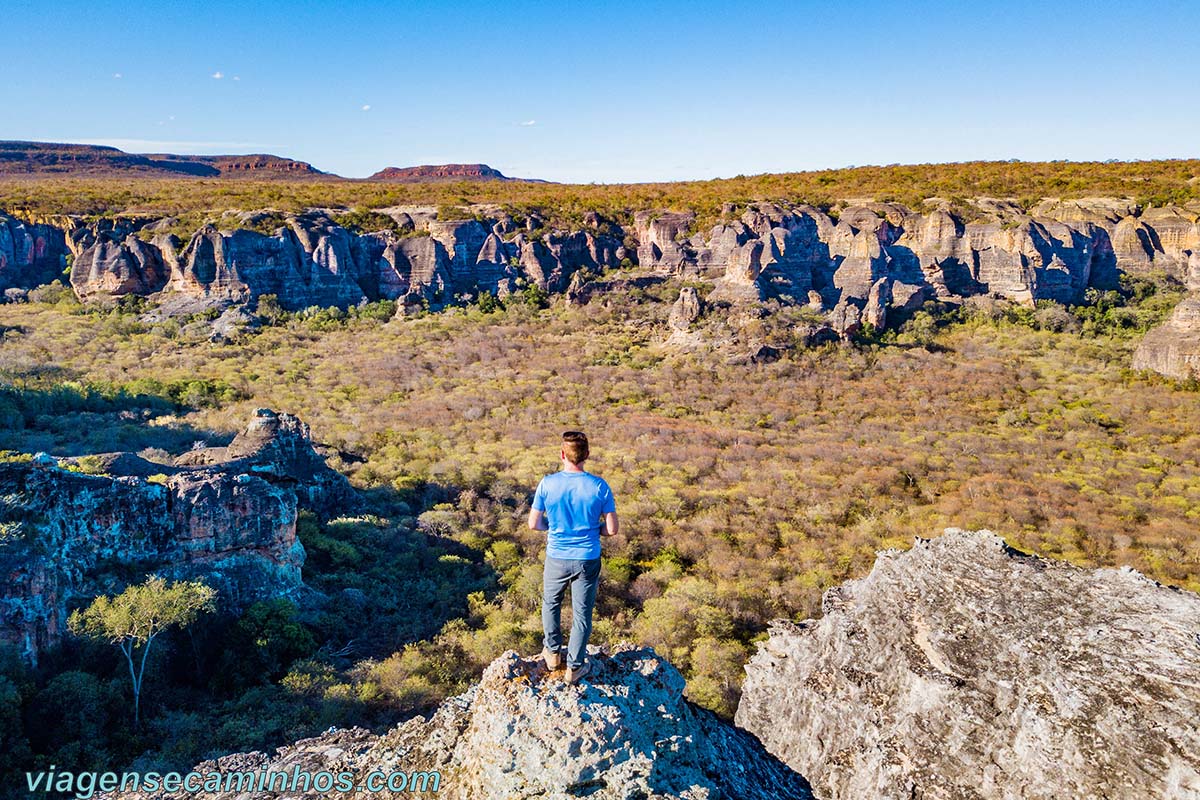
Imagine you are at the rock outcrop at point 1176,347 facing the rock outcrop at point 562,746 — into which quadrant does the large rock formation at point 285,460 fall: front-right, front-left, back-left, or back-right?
front-right

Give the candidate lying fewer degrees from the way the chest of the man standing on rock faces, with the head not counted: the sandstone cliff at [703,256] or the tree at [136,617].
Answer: the sandstone cliff

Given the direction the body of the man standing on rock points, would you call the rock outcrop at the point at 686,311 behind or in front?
in front

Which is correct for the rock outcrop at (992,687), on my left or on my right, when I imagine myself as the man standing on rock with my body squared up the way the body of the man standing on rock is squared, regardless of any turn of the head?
on my right

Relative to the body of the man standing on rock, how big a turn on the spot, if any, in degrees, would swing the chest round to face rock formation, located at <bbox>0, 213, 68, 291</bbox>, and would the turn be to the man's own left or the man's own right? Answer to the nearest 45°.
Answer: approximately 45° to the man's own left

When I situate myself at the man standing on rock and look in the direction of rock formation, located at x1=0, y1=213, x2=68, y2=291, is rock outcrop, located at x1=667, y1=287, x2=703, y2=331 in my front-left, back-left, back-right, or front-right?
front-right

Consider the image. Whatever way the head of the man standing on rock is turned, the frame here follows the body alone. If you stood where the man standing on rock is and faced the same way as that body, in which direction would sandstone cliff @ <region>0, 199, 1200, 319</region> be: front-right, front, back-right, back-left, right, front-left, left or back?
front

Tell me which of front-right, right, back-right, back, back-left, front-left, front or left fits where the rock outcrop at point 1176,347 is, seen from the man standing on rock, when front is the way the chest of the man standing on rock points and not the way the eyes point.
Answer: front-right

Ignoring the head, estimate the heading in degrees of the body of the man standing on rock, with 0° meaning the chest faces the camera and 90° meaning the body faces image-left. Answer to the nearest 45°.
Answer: approximately 180°

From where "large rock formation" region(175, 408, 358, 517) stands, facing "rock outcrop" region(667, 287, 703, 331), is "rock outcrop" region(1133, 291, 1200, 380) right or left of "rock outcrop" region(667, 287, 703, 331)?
right
